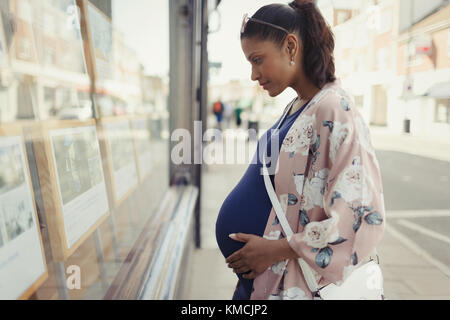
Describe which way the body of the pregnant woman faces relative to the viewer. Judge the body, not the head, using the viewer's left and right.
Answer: facing to the left of the viewer

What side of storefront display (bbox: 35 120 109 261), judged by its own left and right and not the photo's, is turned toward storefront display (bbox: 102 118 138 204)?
left

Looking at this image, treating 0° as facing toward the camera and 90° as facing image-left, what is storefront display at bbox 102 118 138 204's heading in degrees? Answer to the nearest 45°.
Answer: approximately 315°

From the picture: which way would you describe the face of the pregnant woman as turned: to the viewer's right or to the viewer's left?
to the viewer's left

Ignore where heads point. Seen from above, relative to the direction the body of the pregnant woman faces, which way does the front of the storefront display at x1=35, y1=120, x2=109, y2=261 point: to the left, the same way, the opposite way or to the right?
the opposite way

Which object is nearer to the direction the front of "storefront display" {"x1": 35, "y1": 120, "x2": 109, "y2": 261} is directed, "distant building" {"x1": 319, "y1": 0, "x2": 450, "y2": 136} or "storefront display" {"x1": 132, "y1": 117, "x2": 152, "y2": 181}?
the distant building

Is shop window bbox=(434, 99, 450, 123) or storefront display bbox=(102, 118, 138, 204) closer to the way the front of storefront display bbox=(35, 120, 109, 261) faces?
the shop window
